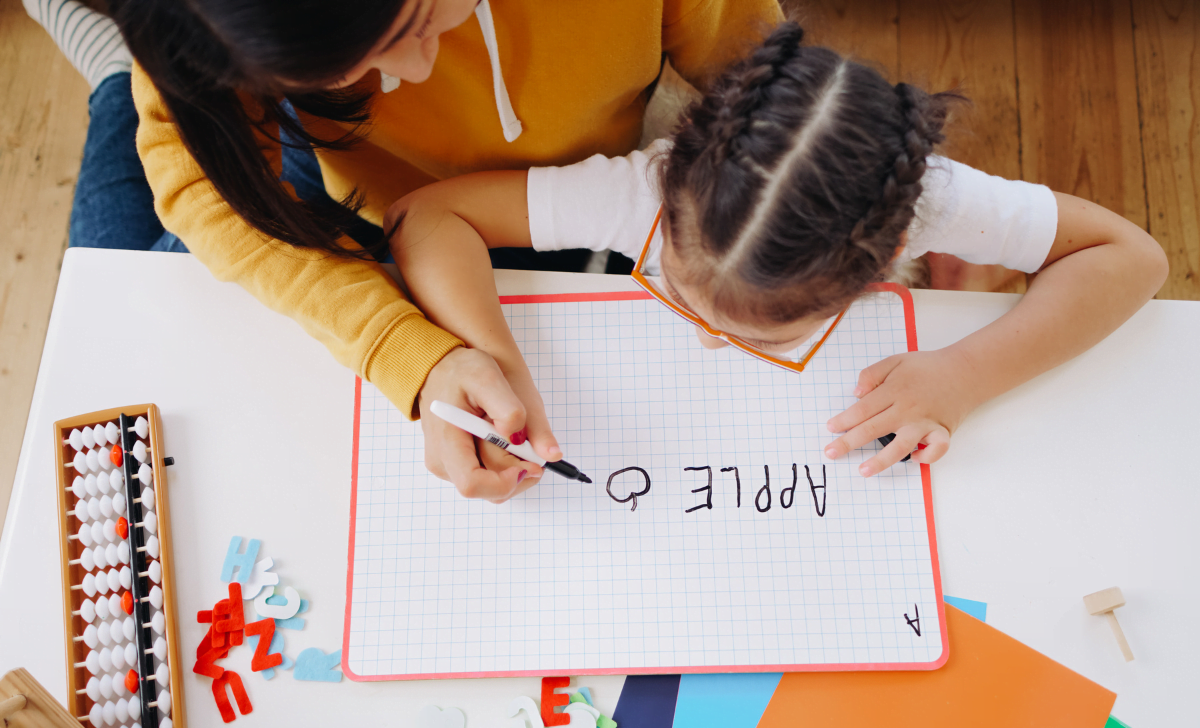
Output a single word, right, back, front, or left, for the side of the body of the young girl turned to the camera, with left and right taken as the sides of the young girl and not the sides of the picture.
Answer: front

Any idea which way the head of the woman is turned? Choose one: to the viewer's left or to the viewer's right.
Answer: to the viewer's right

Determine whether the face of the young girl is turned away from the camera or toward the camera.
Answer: toward the camera

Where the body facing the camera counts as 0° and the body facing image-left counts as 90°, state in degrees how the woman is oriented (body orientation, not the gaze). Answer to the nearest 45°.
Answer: approximately 315°
